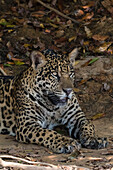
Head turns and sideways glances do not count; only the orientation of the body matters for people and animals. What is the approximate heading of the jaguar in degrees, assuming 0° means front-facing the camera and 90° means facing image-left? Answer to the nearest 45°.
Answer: approximately 315°

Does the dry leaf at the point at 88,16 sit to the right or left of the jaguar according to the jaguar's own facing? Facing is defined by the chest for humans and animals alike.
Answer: on its left

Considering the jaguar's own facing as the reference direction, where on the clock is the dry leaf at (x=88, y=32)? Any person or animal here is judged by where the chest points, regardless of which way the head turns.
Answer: The dry leaf is roughly at 8 o'clock from the jaguar.

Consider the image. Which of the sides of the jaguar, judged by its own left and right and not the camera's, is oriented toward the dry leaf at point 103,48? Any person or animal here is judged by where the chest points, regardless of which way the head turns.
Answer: left

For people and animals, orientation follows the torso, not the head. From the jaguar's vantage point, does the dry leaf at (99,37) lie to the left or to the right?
on its left
